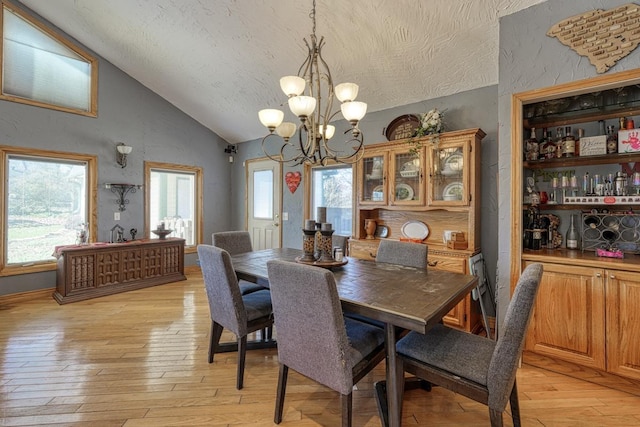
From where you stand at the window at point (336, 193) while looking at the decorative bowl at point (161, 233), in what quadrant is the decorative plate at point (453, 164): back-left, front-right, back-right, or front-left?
back-left

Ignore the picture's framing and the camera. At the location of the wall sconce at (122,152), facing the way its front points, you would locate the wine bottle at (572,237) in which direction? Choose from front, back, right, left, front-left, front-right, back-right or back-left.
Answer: front

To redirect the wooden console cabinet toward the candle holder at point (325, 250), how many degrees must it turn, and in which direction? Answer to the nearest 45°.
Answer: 0° — it already faces it

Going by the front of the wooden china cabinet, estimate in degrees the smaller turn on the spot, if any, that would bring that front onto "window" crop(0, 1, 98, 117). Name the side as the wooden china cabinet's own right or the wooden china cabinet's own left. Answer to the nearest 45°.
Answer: approximately 45° to the wooden china cabinet's own right

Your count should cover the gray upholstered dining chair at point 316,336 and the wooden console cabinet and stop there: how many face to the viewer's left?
0

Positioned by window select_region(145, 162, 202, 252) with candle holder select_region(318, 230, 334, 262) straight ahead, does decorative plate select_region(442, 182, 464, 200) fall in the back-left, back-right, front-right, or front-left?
front-left

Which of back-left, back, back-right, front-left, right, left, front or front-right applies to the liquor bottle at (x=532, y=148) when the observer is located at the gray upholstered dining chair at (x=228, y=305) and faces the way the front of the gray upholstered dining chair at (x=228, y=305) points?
front-right

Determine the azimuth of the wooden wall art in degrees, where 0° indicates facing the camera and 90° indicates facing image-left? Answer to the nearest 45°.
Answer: approximately 45°

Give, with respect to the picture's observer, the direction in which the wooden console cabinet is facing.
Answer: facing the viewer and to the right of the viewer

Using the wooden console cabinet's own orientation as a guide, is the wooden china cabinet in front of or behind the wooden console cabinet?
in front

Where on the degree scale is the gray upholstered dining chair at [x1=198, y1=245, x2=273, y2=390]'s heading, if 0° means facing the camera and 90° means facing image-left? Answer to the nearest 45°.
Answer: approximately 225°

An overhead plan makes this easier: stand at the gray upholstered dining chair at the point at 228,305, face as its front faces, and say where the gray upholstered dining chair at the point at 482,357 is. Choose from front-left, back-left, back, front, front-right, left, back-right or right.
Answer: right

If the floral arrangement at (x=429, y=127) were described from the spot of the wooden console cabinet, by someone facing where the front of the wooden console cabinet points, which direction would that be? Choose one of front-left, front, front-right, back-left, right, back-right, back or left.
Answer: front

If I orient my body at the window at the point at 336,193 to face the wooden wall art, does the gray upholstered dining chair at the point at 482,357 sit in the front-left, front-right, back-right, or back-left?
front-right

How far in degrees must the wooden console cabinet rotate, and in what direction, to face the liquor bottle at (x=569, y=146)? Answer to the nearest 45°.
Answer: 0° — it already faces it

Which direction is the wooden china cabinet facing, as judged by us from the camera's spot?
facing the viewer and to the left of the viewer

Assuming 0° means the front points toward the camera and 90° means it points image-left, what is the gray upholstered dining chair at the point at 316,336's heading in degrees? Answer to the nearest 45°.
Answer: approximately 225°
